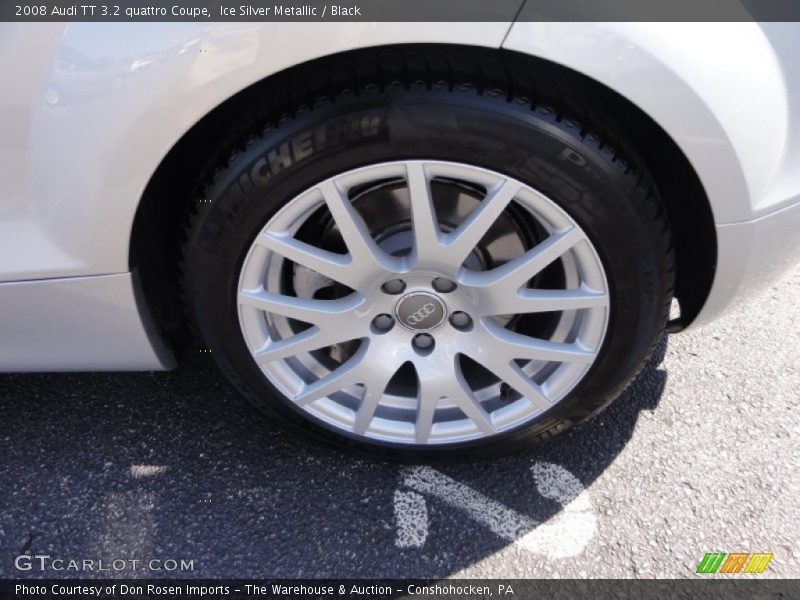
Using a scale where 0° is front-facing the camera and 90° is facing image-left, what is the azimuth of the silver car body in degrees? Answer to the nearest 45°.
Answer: approximately 270°
